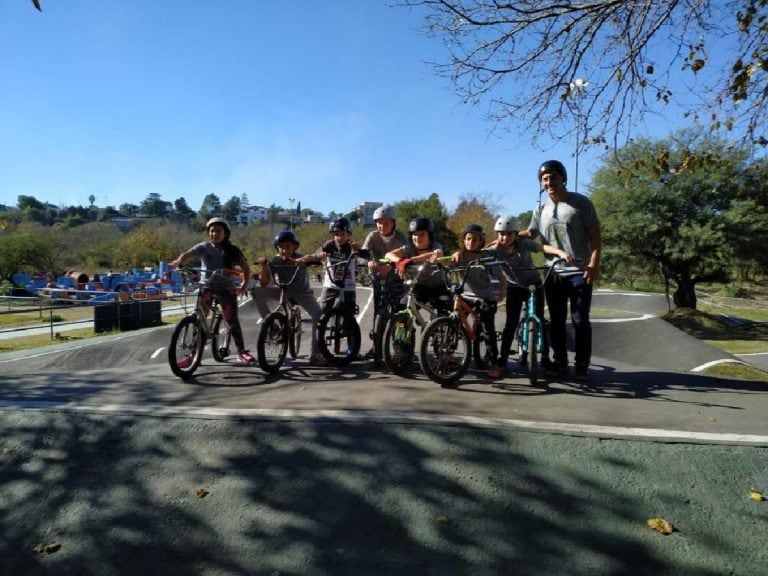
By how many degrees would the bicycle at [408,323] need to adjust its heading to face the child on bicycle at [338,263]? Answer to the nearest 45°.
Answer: approximately 90° to its right

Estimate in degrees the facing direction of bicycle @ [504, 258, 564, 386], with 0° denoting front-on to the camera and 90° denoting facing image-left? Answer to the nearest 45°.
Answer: approximately 0°

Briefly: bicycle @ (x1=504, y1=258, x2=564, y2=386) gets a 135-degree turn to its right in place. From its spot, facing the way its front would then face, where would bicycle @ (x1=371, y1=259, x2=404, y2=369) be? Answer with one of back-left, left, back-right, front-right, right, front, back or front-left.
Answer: front-left

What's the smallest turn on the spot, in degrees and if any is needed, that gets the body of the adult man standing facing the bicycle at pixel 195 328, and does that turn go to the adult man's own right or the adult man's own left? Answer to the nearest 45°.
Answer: approximately 90° to the adult man's own right

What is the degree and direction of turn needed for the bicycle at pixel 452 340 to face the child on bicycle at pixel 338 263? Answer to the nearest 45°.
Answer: approximately 90° to its right

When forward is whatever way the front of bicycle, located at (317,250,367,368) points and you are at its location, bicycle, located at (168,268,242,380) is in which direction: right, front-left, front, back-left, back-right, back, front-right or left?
front-right
